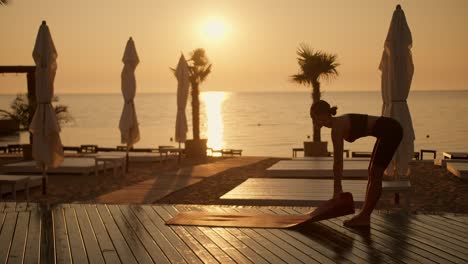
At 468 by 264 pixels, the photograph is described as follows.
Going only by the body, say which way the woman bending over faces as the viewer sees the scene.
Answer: to the viewer's left

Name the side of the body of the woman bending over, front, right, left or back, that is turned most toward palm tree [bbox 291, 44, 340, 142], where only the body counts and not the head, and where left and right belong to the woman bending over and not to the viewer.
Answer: right

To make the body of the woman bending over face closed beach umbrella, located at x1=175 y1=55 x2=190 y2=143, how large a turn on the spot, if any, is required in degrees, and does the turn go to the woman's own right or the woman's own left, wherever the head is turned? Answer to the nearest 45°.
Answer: approximately 45° to the woman's own right

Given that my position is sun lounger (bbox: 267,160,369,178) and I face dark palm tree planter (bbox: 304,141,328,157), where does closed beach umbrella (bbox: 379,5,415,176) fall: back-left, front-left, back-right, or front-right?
back-right

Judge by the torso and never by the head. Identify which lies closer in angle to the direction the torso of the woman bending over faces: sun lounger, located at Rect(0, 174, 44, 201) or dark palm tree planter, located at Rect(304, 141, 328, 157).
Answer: the sun lounger

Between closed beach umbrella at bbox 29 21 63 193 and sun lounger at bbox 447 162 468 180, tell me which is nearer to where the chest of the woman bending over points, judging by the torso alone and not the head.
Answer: the closed beach umbrella

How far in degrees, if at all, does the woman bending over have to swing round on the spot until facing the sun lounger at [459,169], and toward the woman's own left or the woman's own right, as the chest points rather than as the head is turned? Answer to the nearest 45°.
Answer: approximately 90° to the woman's own right

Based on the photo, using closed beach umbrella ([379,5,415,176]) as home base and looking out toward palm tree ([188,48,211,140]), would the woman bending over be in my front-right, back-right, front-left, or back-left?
back-left

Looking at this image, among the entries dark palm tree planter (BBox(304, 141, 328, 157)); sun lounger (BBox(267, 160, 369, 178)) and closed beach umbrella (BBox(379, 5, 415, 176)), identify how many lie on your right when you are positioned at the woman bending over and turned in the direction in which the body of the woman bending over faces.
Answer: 3

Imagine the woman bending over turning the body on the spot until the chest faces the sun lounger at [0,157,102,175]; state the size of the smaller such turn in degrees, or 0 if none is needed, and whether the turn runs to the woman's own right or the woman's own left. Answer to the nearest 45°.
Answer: approximately 45° to the woman's own right
